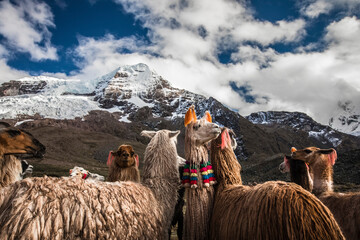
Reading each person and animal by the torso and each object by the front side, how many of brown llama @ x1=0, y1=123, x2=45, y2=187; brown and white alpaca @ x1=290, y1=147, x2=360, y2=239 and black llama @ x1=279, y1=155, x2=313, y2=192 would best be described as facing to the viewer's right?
1

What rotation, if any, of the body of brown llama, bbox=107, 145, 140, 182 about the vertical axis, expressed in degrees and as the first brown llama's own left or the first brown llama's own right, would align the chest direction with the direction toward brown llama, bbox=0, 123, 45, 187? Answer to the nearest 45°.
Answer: approximately 45° to the first brown llama's own right

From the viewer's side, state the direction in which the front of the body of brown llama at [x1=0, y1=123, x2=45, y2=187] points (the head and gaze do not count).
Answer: to the viewer's right

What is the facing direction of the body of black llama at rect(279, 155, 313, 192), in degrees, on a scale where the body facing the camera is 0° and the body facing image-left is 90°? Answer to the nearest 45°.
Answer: approximately 90°

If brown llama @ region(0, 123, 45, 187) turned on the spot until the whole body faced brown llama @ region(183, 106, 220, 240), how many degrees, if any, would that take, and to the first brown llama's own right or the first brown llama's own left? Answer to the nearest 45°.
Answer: approximately 45° to the first brown llama's own right

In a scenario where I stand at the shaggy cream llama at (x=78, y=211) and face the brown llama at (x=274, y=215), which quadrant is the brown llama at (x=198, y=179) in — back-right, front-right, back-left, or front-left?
front-left

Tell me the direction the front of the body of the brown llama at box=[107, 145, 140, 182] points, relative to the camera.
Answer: toward the camera

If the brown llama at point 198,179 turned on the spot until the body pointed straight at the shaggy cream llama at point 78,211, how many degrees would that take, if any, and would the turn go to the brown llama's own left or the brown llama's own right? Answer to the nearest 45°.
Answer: approximately 90° to the brown llama's own right

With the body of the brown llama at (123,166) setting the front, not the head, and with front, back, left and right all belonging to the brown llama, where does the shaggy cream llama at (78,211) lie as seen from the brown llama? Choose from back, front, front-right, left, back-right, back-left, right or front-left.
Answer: front

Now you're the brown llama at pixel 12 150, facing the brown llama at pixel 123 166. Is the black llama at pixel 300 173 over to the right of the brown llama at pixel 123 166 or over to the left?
right
